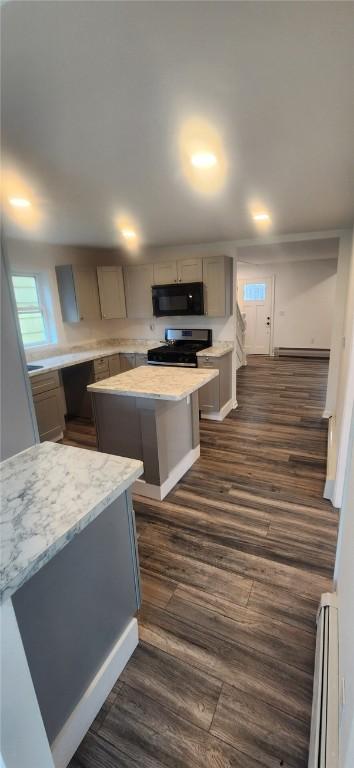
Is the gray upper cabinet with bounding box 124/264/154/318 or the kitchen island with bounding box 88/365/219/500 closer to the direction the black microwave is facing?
the kitchen island

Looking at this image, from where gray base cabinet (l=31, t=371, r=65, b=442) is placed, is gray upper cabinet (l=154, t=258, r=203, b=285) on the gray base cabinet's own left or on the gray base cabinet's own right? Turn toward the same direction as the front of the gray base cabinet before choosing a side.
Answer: on the gray base cabinet's own left

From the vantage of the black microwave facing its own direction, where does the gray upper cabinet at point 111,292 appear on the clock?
The gray upper cabinet is roughly at 4 o'clock from the black microwave.

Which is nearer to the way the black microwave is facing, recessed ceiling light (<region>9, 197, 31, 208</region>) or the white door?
the recessed ceiling light

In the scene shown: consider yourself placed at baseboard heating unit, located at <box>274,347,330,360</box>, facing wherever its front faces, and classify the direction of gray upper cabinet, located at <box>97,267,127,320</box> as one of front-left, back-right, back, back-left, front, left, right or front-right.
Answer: front-right

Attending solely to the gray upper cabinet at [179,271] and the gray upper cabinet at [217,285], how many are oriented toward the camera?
2

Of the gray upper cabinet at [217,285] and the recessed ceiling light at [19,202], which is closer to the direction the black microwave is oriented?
the recessed ceiling light

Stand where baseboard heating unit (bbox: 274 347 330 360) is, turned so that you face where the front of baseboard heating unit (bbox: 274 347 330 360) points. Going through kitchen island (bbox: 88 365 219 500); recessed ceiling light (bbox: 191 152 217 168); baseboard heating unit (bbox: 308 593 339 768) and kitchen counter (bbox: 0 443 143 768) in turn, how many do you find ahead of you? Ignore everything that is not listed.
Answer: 4

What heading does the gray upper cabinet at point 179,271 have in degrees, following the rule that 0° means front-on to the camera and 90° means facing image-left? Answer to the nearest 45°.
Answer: approximately 0°

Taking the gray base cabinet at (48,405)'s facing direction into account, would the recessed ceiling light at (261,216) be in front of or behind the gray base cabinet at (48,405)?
in front

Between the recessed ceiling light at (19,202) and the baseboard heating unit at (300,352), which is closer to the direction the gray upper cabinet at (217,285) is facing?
the recessed ceiling light

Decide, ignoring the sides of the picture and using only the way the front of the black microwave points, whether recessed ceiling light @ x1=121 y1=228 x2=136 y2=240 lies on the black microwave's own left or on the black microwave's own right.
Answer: on the black microwave's own right

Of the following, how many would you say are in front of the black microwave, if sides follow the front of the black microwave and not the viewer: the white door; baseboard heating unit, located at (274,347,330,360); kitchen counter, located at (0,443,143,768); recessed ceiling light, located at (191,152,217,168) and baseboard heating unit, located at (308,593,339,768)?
3
